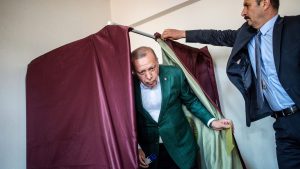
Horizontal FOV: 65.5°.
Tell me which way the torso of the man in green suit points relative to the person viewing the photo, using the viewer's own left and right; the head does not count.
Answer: facing the viewer

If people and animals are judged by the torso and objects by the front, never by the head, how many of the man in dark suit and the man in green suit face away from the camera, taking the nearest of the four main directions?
0

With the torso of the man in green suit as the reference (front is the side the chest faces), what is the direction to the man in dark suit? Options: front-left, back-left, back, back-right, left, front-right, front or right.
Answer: left

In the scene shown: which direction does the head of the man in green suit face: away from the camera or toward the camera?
toward the camera

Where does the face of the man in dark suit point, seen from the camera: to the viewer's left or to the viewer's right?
to the viewer's left

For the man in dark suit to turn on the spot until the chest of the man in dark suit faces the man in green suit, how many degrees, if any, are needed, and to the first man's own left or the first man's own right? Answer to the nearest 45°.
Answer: approximately 45° to the first man's own right

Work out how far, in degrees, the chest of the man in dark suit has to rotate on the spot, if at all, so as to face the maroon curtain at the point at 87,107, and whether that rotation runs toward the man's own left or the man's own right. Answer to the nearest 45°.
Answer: approximately 45° to the man's own right

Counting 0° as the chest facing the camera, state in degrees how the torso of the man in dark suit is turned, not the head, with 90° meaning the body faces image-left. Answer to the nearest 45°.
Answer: approximately 45°
